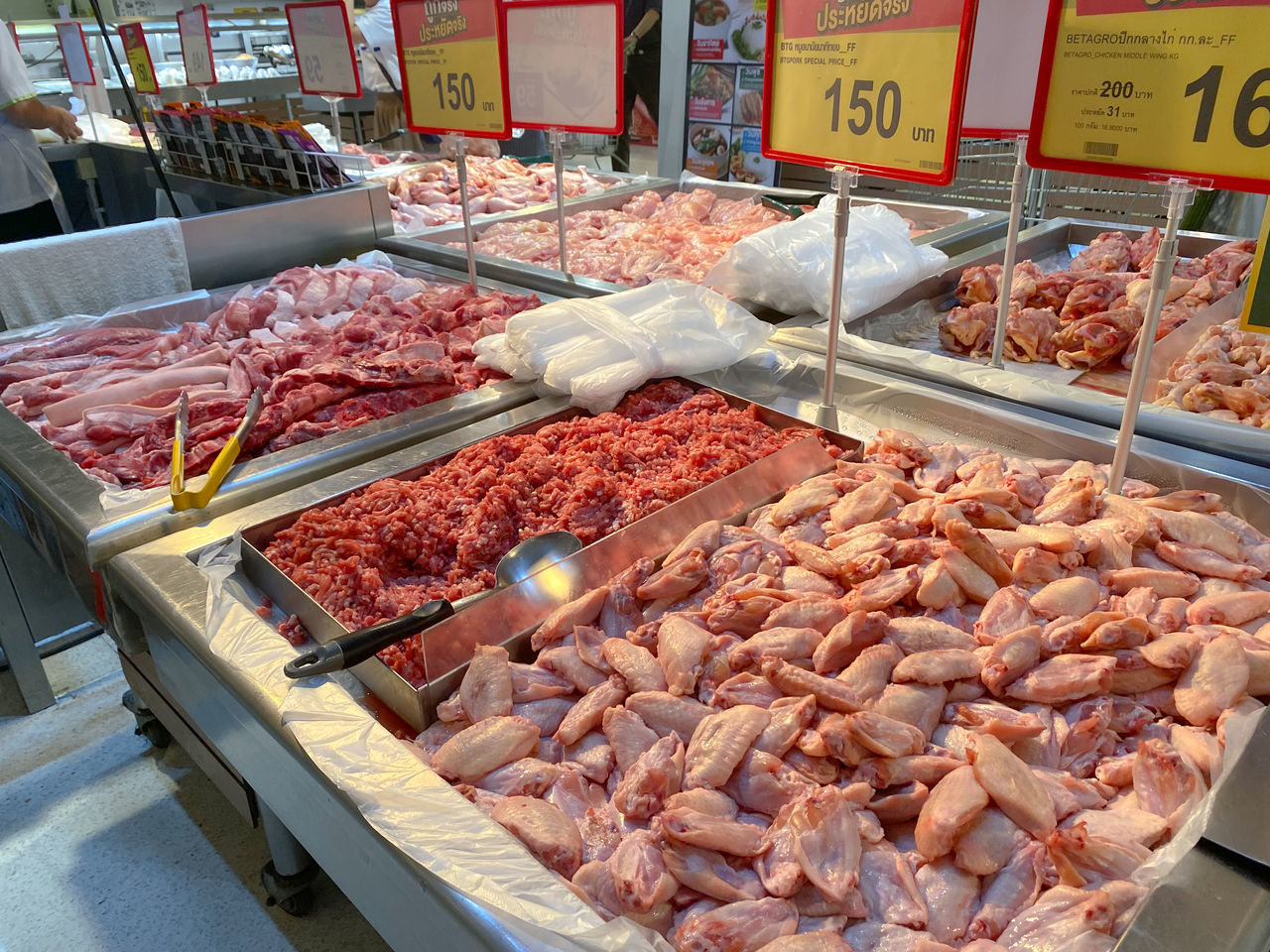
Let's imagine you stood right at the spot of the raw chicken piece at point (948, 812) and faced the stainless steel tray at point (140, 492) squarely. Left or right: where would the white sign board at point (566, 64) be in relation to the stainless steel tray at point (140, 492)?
right

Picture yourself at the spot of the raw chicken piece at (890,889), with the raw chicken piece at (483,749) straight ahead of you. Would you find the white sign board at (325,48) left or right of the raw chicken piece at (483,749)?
right

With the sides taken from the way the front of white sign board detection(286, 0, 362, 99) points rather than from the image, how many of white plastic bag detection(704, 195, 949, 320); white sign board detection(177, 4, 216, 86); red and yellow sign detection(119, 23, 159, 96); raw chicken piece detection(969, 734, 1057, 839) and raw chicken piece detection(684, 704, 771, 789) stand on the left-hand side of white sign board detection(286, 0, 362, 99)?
2

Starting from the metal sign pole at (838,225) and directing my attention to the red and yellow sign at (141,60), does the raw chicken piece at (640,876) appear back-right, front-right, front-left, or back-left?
back-left

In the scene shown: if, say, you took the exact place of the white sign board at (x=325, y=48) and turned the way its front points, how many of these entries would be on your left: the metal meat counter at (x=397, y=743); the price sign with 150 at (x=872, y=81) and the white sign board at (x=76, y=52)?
1

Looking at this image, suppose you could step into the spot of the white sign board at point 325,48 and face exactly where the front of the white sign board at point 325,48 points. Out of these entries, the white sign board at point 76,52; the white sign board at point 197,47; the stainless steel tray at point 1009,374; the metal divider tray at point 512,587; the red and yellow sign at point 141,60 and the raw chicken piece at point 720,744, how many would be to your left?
3
